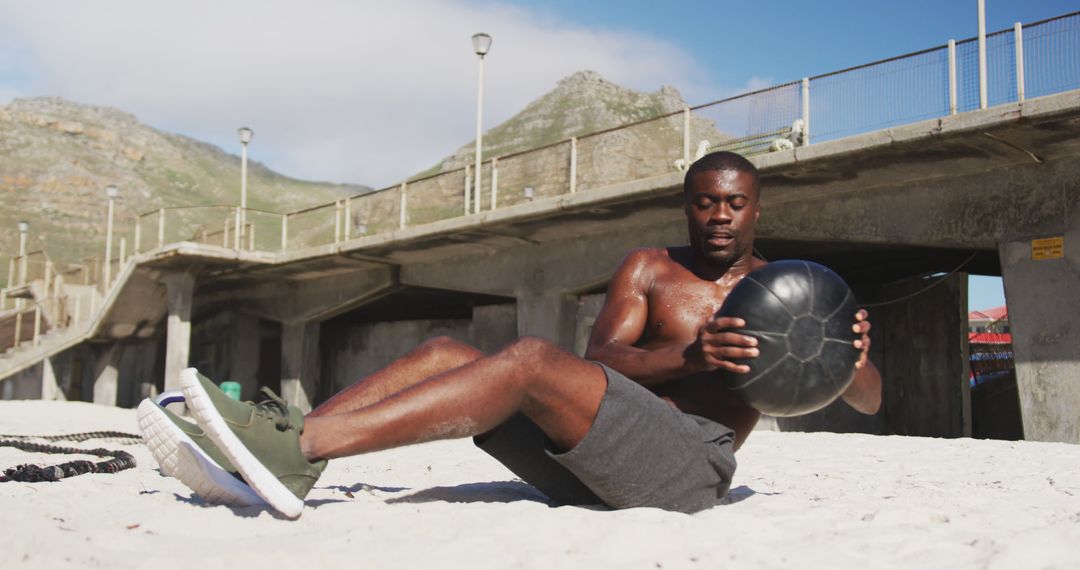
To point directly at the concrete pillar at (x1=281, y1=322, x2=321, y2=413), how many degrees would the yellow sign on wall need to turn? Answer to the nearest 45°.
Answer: approximately 90° to its right

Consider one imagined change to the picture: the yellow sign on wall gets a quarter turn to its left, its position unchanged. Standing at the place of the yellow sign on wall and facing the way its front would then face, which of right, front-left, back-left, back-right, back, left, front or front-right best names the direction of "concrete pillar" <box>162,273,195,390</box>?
back

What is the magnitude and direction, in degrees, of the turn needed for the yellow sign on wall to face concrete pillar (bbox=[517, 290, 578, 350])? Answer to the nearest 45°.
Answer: approximately 90° to its right

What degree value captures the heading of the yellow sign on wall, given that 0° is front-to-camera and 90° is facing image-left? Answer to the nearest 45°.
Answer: approximately 0°

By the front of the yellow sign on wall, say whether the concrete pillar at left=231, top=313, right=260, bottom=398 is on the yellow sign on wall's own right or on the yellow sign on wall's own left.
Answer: on the yellow sign on wall's own right

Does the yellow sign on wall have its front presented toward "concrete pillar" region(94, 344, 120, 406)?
no

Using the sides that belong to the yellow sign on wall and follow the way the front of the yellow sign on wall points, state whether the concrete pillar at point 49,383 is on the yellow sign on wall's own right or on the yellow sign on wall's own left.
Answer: on the yellow sign on wall's own right

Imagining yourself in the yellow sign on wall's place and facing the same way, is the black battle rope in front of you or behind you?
in front

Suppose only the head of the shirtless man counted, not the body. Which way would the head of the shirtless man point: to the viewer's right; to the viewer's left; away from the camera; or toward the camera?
toward the camera

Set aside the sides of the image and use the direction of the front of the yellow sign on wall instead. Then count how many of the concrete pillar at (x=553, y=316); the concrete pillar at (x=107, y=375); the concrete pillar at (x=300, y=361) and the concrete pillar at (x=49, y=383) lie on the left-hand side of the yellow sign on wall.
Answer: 0

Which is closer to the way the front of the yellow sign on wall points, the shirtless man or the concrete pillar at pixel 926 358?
the shirtless man

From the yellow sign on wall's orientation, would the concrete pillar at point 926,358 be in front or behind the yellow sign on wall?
behind
